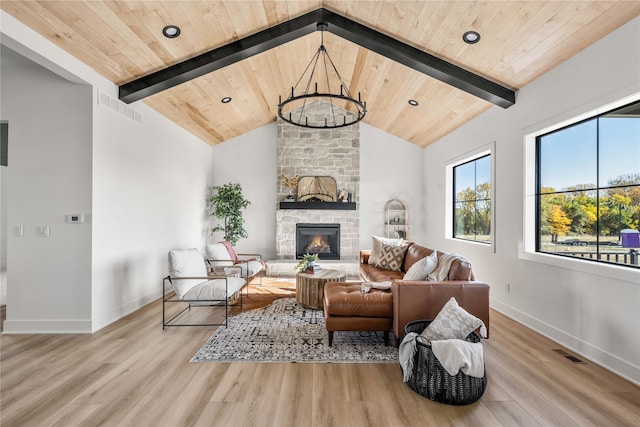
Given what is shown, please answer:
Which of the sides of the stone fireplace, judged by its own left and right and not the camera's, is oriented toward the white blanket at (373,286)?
front

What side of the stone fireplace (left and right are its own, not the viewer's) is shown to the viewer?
front

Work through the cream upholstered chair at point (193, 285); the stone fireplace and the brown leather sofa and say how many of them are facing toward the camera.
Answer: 1

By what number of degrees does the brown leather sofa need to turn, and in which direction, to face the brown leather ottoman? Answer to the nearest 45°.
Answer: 0° — it already faces it

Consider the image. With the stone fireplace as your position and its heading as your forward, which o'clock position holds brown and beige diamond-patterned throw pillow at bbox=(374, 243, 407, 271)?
The brown and beige diamond-patterned throw pillow is roughly at 11 o'clock from the stone fireplace.

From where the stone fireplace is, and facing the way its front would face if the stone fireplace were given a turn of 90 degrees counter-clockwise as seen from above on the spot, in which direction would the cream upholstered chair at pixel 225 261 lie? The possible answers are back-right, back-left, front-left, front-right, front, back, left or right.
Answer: back-right

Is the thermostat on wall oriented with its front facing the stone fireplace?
no

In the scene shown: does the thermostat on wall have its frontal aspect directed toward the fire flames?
no

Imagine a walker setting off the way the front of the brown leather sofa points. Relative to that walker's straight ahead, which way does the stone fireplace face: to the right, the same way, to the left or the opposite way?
to the left

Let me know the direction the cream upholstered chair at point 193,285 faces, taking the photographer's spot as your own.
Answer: facing to the right of the viewer

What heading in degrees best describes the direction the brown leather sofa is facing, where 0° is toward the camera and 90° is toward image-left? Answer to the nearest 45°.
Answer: approximately 90°

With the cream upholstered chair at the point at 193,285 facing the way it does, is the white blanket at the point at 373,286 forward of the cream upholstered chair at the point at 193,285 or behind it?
forward

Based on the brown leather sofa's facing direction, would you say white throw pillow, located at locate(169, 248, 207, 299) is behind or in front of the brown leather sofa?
in front

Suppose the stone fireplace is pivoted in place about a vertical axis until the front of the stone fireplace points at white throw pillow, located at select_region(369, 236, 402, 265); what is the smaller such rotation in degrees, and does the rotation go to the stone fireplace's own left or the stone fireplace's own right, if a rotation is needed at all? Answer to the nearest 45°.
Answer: approximately 45° to the stone fireplace's own left

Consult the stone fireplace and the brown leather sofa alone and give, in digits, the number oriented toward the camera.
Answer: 1
